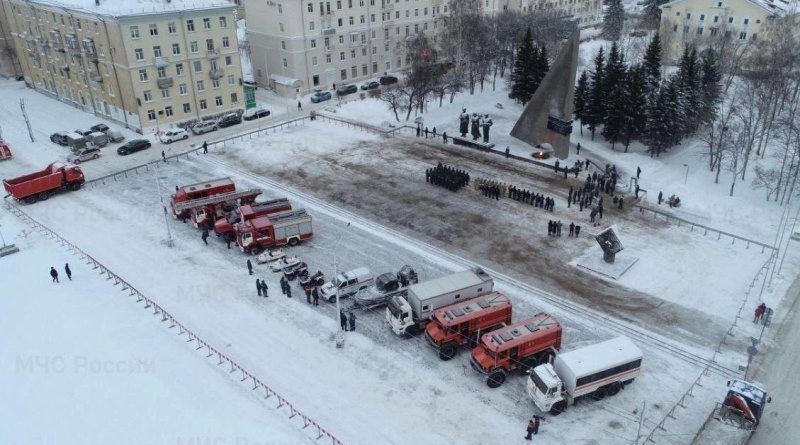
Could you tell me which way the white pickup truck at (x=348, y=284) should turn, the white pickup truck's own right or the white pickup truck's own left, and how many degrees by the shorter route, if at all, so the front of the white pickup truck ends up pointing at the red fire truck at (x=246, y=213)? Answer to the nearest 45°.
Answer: approximately 90° to the white pickup truck's own right

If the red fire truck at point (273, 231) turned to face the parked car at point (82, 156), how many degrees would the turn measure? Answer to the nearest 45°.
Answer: approximately 90° to its right

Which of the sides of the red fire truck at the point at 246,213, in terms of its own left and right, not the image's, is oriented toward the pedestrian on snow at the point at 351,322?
left

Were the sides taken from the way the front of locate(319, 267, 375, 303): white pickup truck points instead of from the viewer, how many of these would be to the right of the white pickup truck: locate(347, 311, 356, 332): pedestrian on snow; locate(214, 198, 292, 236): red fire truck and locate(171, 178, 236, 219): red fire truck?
2

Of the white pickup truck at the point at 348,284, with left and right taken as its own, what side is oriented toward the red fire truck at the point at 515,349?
left

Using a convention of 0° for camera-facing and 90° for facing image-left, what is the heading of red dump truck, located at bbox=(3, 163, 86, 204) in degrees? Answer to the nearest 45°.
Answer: approximately 225°

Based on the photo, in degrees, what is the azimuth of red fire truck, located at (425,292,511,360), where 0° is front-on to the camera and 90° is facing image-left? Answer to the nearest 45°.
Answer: approximately 45°

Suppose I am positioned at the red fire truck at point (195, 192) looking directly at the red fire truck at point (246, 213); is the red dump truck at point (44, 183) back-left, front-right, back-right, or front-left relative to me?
back-right

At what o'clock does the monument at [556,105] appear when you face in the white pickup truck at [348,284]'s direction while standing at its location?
The monument is roughly at 6 o'clock from the white pickup truck.

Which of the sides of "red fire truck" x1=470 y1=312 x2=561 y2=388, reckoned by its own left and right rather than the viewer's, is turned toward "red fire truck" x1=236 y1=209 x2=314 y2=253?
right

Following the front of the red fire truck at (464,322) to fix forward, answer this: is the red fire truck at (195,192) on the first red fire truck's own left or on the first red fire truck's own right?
on the first red fire truck's own right
